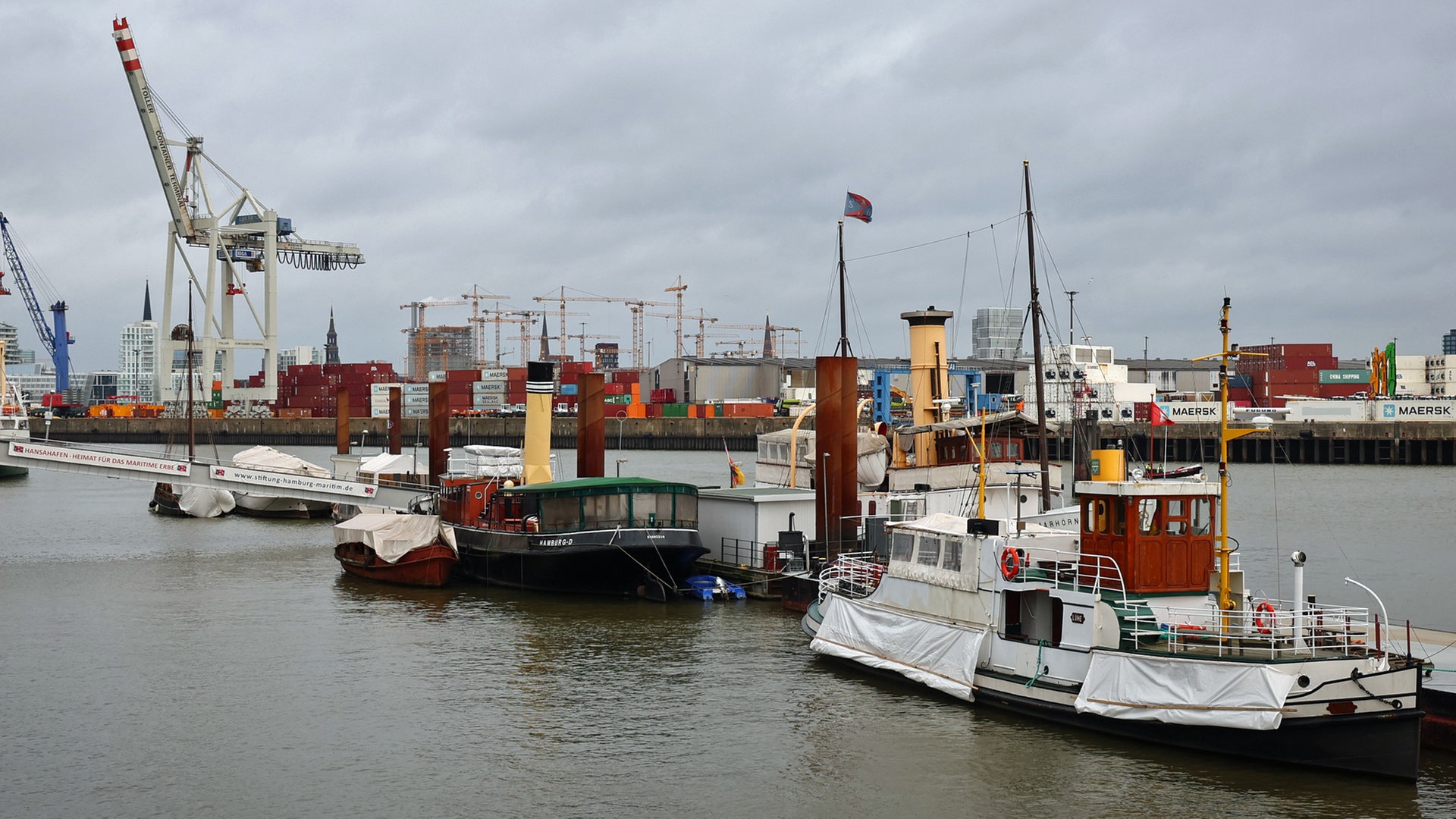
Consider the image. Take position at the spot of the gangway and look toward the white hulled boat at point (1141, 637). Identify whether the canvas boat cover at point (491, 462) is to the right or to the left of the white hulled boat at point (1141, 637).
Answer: left

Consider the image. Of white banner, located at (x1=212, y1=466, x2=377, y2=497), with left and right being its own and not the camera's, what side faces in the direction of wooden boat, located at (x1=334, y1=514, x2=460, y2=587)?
front

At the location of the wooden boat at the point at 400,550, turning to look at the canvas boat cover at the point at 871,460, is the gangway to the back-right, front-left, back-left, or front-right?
back-left

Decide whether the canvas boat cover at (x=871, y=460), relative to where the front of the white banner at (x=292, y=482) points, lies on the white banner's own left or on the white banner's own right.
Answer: on the white banner's own left

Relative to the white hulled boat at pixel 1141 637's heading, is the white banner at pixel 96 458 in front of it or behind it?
behind

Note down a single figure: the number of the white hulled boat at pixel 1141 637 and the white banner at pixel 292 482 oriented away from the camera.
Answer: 0

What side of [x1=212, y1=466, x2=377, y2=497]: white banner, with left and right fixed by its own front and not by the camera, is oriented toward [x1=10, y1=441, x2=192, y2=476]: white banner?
right

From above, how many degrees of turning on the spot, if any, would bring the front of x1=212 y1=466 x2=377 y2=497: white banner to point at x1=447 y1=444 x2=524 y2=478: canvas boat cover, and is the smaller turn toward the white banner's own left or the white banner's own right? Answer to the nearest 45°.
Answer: approximately 90° to the white banner's own left

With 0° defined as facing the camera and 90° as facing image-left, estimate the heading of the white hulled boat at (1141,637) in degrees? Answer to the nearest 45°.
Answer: approximately 315°

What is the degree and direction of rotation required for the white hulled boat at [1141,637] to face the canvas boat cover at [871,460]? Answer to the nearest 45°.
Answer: approximately 180°
